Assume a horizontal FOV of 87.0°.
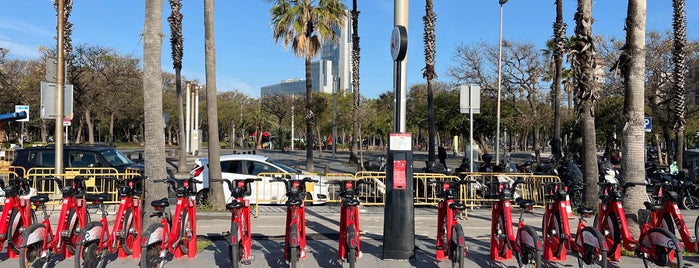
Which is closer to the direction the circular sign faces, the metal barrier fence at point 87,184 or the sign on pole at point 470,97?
the metal barrier fence

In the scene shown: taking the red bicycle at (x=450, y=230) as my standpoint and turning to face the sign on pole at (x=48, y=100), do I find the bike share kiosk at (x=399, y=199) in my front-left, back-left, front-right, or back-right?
front-left

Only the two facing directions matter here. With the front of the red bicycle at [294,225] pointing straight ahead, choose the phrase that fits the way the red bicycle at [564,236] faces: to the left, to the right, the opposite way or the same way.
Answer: the same way

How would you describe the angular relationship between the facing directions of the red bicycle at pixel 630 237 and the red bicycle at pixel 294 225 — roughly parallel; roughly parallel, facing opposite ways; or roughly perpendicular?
roughly parallel

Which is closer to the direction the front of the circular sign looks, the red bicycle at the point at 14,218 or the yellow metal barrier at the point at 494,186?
the red bicycle

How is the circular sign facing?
to the viewer's left

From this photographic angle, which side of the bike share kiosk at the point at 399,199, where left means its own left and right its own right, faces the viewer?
front

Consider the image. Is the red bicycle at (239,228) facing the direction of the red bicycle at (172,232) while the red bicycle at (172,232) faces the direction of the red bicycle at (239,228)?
no

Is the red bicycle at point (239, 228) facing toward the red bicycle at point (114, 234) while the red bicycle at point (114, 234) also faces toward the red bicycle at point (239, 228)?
no
